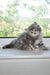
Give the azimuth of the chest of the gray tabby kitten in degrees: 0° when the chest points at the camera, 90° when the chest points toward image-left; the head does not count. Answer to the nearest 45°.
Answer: approximately 315°
